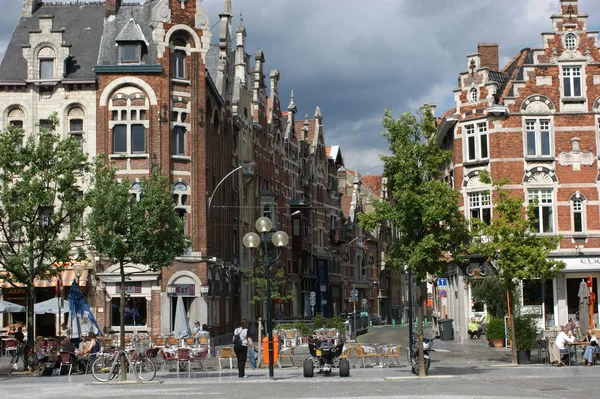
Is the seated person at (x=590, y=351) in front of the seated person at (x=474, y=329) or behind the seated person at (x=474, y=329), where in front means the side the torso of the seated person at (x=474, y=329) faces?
in front

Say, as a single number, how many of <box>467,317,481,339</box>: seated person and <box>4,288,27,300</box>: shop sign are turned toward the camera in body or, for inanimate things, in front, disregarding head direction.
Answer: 2

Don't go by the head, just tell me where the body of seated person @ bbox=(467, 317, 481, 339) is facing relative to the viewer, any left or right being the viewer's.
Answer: facing the viewer

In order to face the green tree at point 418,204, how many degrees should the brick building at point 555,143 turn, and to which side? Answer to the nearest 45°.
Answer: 0° — it already faces it

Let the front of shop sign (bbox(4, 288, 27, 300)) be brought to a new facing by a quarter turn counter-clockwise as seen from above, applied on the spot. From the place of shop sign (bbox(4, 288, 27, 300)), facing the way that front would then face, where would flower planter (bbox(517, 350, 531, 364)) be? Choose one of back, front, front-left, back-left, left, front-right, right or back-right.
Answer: front-right

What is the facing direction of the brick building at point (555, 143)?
toward the camera

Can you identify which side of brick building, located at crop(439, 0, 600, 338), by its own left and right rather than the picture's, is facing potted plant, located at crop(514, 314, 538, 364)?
front

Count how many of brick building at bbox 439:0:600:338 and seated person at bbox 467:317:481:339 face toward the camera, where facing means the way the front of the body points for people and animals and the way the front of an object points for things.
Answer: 2

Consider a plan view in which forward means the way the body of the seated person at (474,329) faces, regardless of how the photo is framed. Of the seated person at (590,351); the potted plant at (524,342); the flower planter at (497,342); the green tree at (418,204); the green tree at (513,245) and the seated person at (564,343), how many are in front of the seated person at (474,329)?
6

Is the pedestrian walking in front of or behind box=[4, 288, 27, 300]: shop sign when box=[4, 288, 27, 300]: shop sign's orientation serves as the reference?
in front

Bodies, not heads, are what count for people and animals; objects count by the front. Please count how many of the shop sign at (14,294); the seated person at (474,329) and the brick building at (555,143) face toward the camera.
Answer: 3

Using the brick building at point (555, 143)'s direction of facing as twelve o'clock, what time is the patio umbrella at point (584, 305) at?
The patio umbrella is roughly at 12 o'clock from the brick building.
